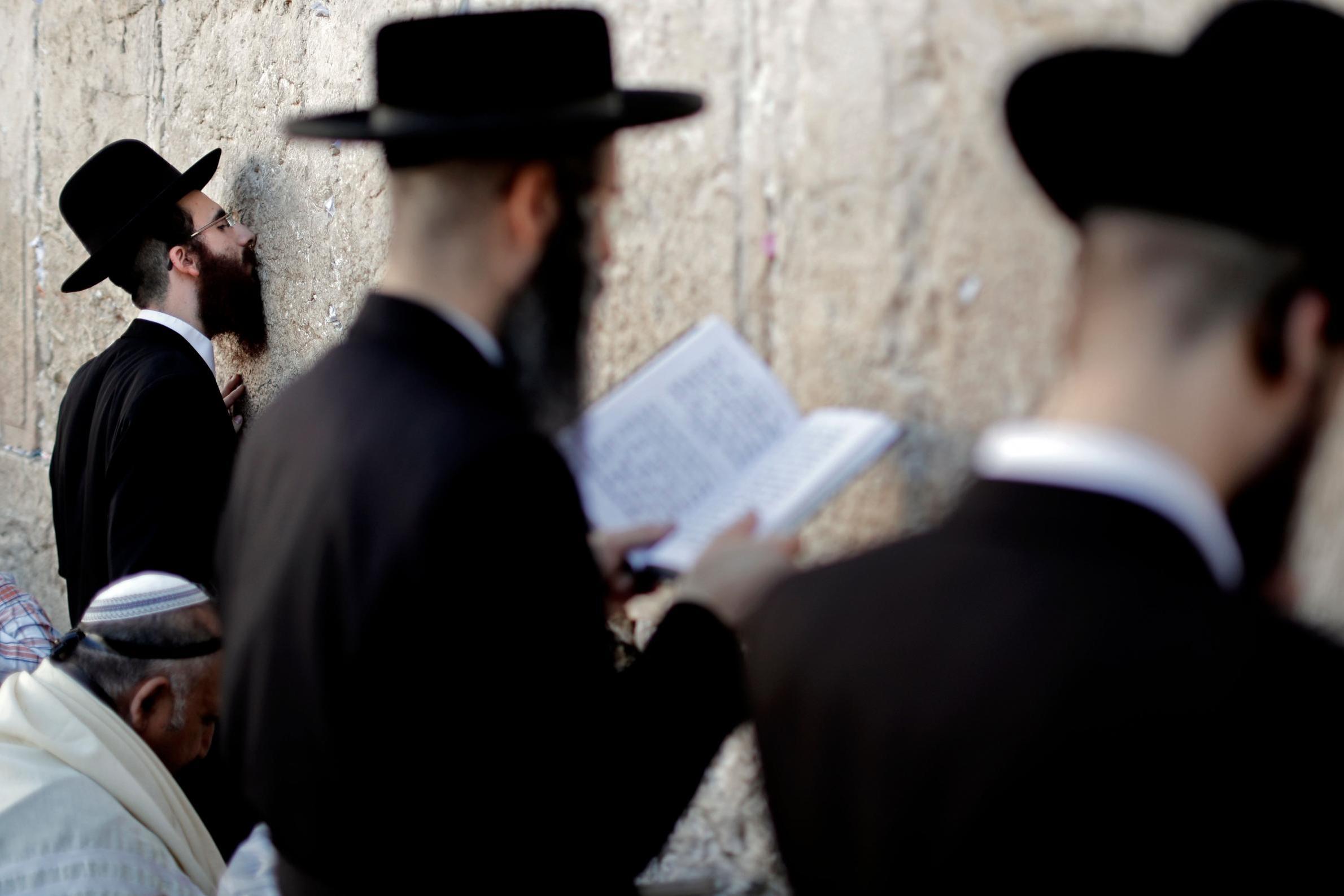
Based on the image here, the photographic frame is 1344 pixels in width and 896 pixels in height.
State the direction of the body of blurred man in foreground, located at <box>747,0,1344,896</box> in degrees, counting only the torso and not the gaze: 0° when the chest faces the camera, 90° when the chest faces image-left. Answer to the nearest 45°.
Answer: approximately 225°

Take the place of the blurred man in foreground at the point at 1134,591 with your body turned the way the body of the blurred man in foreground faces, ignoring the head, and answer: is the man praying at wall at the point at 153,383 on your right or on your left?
on your left

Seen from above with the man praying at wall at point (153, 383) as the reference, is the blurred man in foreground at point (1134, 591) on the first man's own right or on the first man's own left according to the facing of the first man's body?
on the first man's own right

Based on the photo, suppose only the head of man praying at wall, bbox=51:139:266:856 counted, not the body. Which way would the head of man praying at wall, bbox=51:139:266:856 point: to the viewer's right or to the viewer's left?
to the viewer's right

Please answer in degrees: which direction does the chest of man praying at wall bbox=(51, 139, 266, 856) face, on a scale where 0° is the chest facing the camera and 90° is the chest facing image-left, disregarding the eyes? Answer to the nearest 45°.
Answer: approximately 270°
